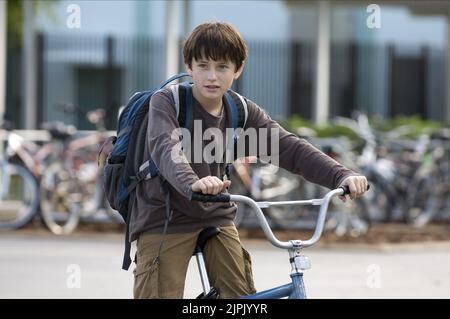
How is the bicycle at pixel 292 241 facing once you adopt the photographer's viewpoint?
facing the viewer and to the right of the viewer
